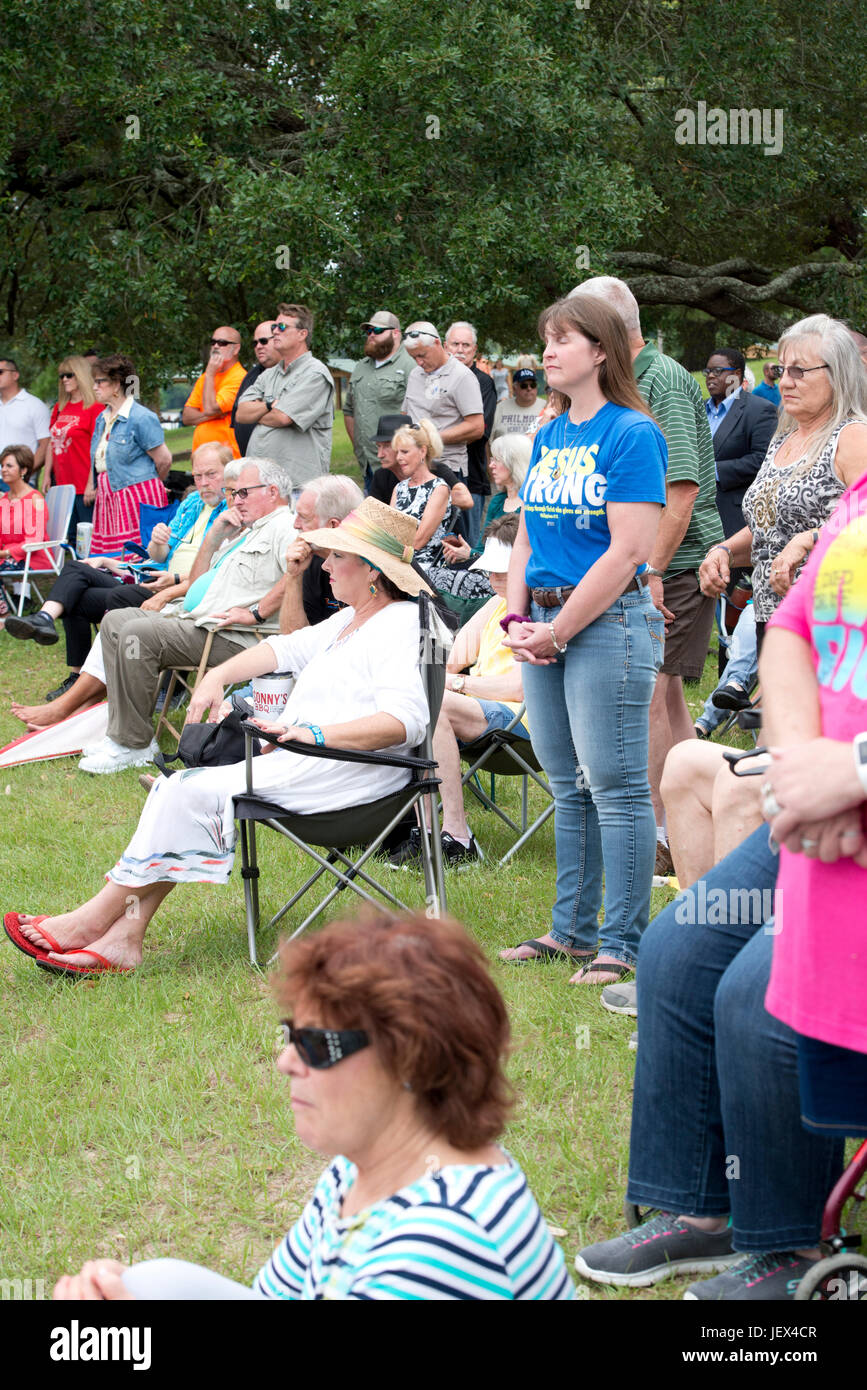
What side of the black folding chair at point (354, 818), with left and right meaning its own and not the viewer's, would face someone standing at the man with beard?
right

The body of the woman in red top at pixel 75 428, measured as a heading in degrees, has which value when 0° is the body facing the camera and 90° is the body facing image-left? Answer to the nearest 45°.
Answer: approximately 45°

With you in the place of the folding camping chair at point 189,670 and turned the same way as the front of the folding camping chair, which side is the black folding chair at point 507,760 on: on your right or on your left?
on your left

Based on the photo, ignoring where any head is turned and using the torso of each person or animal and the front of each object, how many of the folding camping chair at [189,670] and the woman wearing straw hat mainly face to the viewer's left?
2

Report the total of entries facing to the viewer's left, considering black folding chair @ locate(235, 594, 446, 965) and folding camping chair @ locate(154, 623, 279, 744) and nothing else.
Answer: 2

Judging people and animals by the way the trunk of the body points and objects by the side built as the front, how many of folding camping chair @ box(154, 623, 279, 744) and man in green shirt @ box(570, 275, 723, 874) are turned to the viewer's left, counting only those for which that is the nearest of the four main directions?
2

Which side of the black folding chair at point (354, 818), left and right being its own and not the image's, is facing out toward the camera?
left

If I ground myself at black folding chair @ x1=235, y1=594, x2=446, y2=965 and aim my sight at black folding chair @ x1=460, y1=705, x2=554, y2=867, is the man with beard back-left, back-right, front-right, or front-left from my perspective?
front-left

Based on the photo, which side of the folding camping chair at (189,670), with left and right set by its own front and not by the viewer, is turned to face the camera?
left

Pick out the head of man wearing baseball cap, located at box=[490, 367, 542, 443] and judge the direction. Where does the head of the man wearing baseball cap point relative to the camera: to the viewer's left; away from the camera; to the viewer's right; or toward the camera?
toward the camera

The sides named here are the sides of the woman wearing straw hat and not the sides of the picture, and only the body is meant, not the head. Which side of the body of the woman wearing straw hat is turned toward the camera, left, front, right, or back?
left

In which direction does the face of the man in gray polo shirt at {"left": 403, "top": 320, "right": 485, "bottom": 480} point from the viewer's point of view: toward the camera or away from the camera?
toward the camera

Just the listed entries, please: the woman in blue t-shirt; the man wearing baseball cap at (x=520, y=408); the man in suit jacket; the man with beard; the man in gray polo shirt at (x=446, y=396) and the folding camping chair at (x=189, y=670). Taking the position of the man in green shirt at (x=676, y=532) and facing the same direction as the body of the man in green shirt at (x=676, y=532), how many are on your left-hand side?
1

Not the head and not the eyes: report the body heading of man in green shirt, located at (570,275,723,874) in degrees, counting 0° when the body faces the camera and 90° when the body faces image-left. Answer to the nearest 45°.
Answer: approximately 90°

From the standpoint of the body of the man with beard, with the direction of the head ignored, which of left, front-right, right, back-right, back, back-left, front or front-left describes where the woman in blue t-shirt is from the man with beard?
front-left

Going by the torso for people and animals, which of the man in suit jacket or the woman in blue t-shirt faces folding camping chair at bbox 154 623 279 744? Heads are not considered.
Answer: the man in suit jacket
